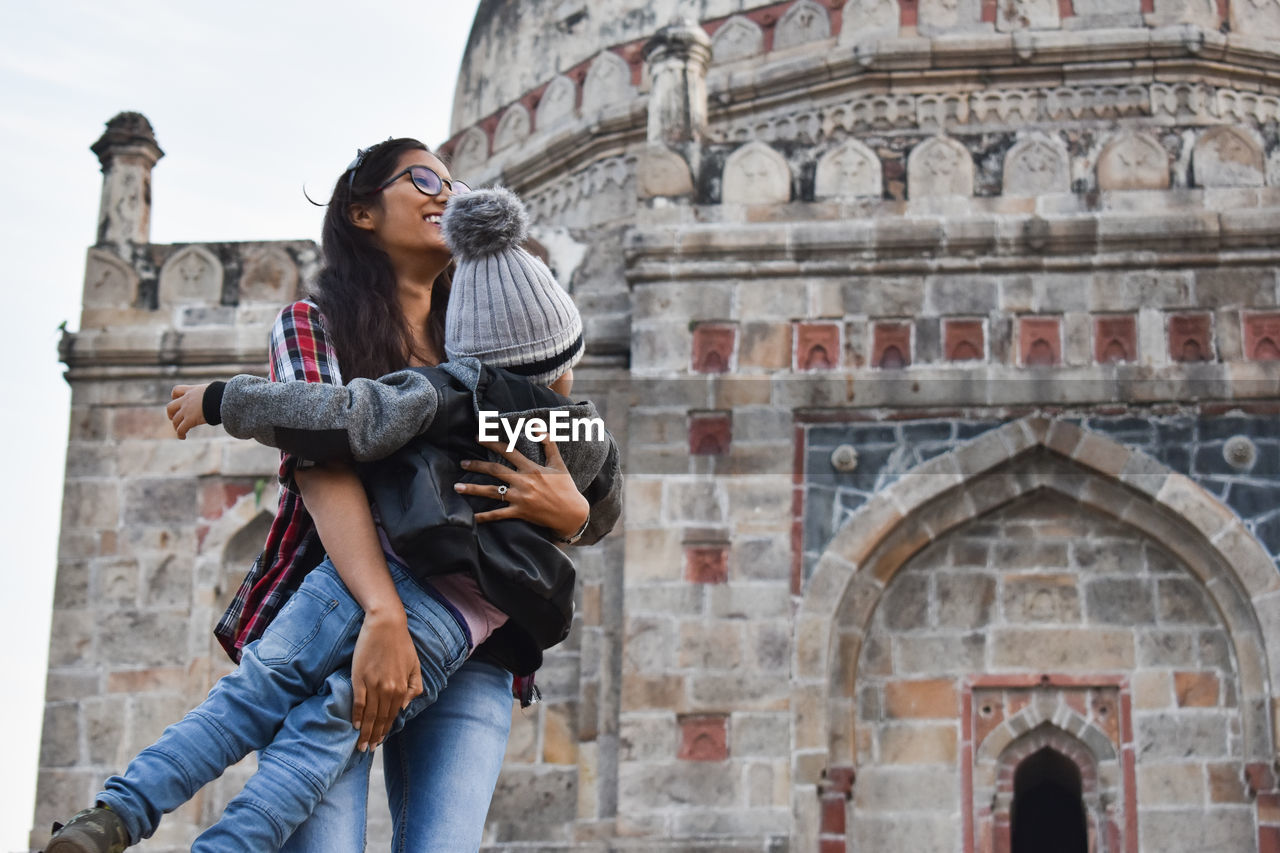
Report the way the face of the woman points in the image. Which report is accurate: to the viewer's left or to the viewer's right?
to the viewer's right

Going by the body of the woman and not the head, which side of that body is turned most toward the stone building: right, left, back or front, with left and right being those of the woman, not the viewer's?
left

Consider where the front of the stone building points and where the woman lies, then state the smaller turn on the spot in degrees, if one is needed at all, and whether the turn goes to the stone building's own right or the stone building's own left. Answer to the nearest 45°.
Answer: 0° — it already faces them
